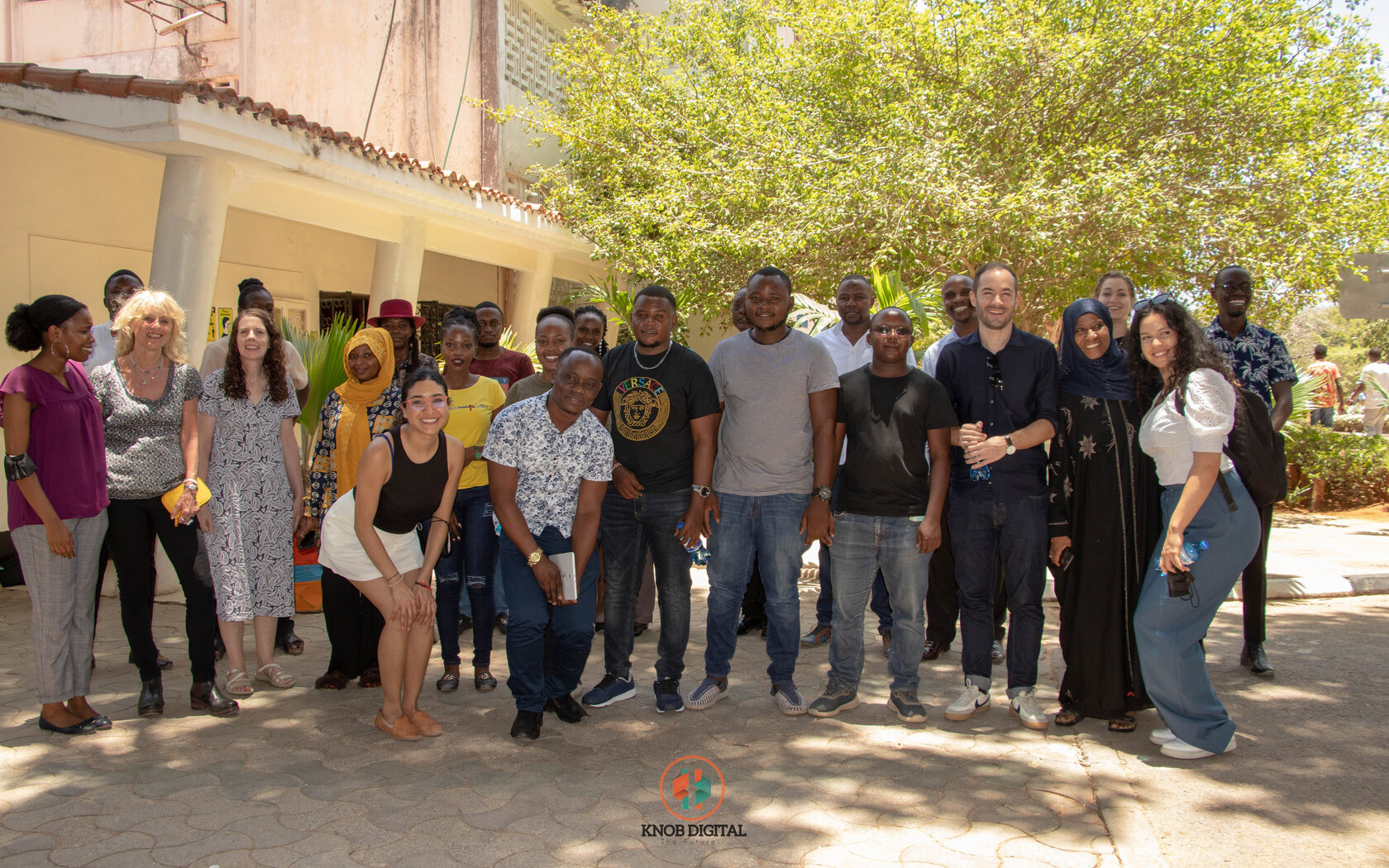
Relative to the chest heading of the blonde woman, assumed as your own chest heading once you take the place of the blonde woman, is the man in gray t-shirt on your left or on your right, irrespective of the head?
on your left

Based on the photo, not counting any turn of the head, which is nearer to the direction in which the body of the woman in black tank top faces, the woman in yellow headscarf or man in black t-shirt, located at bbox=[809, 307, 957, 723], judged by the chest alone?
the man in black t-shirt

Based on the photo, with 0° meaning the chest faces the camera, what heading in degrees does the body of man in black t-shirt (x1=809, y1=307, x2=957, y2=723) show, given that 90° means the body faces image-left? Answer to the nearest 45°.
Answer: approximately 0°

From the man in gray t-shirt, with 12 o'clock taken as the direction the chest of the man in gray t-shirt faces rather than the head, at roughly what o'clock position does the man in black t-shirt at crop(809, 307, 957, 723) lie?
The man in black t-shirt is roughly at 9 o'clock from the man in gray t-shirt.

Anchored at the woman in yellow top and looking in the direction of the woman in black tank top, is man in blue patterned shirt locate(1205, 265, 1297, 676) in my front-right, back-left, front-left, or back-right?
back-left

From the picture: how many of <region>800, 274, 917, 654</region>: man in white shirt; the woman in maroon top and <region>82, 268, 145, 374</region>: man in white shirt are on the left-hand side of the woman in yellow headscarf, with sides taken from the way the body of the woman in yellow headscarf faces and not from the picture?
1

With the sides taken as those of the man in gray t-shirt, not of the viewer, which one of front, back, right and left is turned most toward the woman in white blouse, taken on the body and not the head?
left

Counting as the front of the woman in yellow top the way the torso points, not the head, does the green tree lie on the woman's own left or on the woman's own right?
on the woman's own left

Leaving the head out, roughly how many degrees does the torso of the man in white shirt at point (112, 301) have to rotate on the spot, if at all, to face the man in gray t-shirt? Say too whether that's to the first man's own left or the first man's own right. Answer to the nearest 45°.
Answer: approximately 45° to the first man's own left
